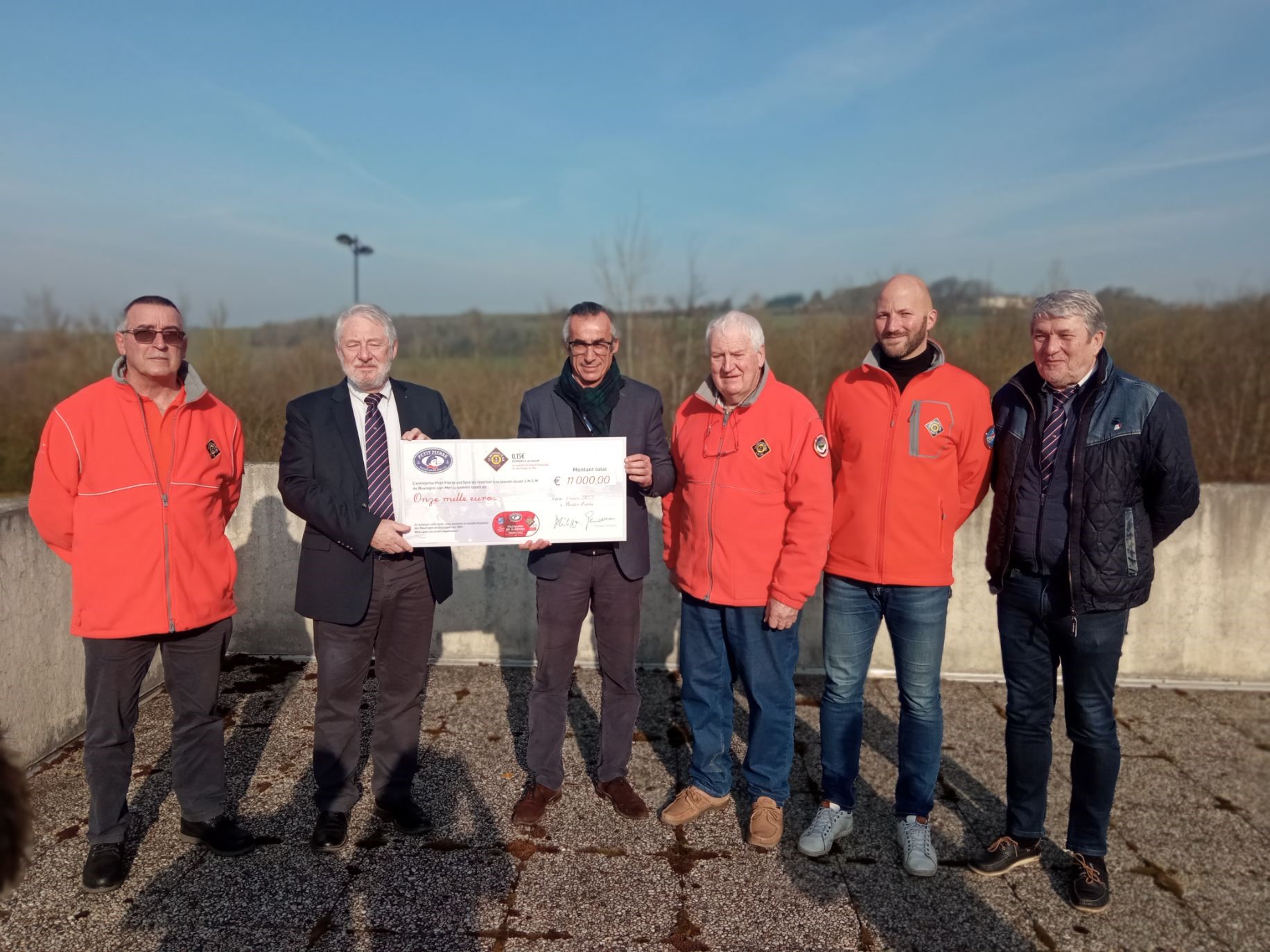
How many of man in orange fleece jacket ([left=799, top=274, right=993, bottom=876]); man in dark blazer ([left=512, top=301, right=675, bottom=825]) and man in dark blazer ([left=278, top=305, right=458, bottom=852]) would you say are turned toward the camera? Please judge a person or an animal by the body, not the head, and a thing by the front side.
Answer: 3

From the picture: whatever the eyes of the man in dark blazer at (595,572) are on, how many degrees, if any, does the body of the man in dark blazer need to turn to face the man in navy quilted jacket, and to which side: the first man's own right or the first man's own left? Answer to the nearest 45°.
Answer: approximately 90° to the first man's own left

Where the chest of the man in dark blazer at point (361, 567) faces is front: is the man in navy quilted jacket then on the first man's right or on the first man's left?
on the first man's left

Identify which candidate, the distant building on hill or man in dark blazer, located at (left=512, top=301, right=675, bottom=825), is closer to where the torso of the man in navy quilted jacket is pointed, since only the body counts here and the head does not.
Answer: the man in dark blazer

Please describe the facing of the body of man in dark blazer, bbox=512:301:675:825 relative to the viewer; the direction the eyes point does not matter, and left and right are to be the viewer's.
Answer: facing the viewer

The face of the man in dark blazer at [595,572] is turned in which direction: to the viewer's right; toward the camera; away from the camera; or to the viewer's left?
toward the camera

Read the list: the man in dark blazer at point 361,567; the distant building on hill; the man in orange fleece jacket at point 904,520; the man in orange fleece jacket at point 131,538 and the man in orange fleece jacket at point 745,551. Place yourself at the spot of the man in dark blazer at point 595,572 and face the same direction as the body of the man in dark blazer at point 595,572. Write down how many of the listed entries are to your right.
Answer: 2

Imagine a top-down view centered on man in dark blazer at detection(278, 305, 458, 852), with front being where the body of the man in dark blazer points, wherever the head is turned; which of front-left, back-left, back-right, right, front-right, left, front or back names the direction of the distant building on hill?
back-left

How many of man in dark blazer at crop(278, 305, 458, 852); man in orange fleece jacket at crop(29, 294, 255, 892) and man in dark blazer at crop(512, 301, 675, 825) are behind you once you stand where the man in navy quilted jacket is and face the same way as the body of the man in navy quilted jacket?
0

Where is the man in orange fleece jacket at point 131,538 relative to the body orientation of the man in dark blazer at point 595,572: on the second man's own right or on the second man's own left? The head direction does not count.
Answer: on the second man's own right

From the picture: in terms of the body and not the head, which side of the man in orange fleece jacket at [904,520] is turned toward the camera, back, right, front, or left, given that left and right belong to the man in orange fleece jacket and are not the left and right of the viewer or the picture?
front

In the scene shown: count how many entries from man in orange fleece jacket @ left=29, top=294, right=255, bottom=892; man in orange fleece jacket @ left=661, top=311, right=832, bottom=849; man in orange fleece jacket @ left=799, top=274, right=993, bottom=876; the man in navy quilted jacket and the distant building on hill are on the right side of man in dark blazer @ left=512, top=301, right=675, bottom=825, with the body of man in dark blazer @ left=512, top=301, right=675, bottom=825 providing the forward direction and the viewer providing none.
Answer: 1

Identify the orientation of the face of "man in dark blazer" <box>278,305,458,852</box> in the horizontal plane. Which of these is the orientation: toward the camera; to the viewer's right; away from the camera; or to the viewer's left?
toward the camera
